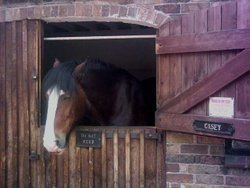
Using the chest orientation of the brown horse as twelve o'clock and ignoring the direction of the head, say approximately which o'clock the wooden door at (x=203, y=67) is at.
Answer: The wooden door is roughly at 9 o'clock from the brown horse.

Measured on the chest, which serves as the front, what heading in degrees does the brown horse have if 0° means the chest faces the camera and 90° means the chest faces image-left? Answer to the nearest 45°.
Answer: approximately 45°
